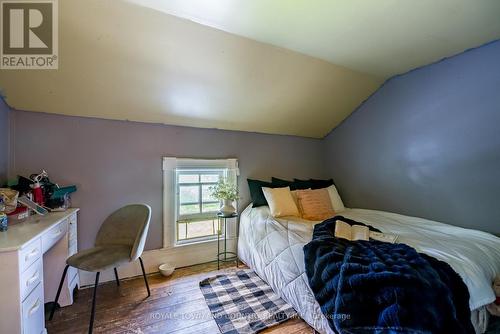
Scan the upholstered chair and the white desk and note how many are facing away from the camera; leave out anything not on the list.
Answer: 0

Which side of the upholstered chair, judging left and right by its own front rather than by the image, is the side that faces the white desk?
front

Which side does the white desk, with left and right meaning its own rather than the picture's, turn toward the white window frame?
left

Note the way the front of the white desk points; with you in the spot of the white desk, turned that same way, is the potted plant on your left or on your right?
on your left

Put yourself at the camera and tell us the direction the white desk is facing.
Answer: facing the viewer and to the right of the viewer

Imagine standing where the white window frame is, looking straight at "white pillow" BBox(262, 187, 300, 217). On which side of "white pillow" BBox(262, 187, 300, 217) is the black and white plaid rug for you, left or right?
right

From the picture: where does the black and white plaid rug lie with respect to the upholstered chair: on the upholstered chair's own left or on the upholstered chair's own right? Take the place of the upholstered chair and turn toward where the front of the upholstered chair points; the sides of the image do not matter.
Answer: on the upholstered chair's own left

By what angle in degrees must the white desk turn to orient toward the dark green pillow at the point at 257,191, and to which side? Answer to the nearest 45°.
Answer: approximately 45° to its left

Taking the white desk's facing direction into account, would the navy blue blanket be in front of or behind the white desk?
in front

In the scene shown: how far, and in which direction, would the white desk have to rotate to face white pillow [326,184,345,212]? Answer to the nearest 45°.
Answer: approximately 45° to its left

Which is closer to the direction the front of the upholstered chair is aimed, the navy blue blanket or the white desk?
the white desk
